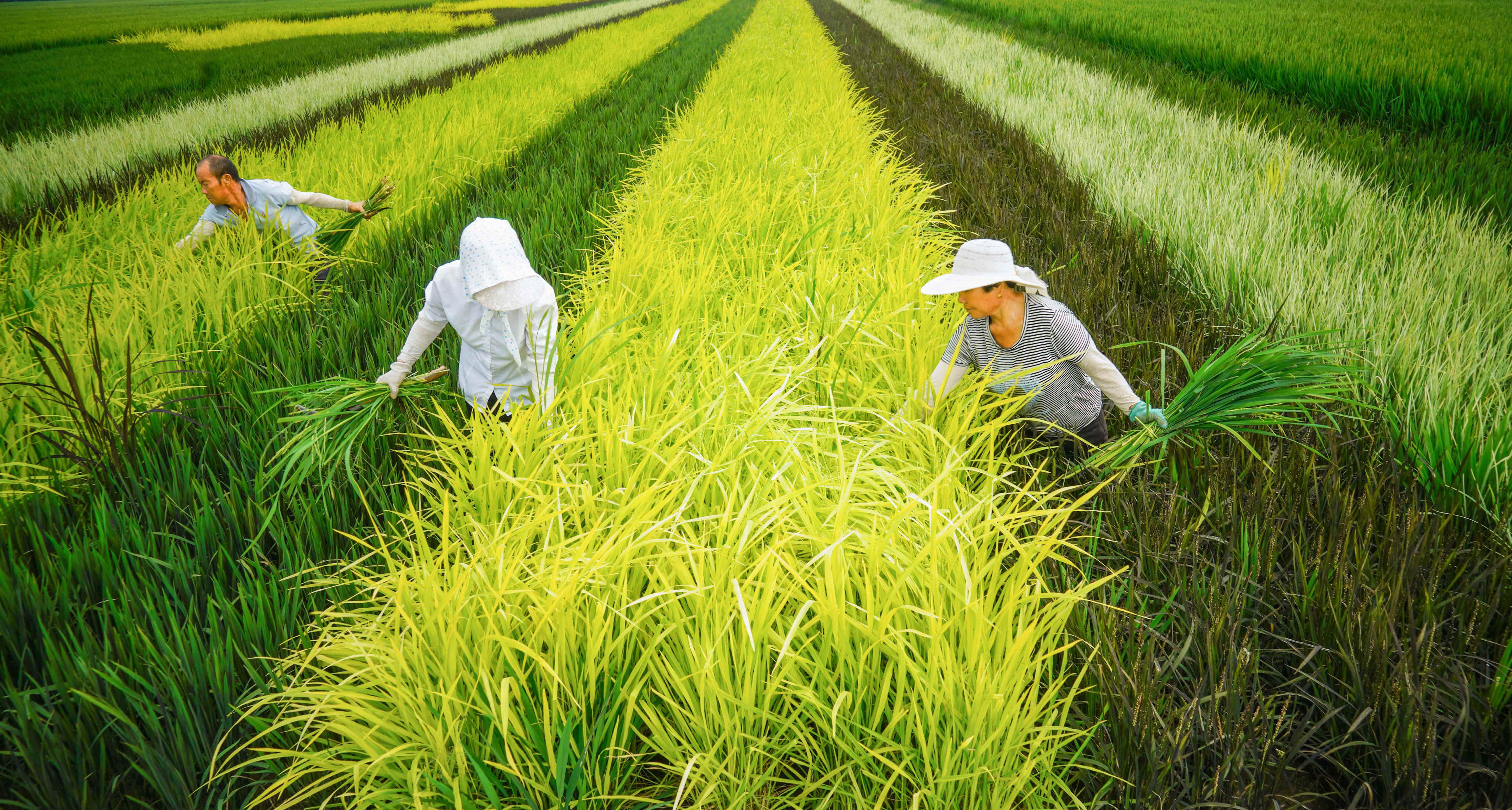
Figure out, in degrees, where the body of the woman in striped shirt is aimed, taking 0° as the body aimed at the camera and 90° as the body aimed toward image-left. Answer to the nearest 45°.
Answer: approximately 45°

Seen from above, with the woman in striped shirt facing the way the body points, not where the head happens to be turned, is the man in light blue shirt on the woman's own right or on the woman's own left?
on the woman's own right

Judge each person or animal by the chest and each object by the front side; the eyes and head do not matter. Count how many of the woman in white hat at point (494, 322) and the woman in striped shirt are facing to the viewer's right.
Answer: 0

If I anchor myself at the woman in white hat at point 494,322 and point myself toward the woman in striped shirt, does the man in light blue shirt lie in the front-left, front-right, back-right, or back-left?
back-left

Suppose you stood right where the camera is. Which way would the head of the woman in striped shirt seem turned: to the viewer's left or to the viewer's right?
to the viewer's left

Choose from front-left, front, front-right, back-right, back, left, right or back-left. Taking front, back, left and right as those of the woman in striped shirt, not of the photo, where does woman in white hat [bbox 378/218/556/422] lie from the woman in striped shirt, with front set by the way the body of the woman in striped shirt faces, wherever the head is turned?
front-right
